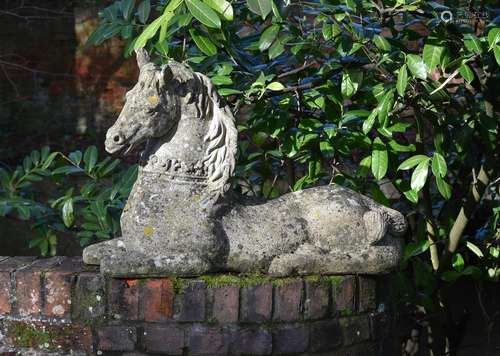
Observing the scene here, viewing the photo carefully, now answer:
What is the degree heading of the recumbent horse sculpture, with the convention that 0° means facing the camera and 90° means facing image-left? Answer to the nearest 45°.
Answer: approximately 90°
